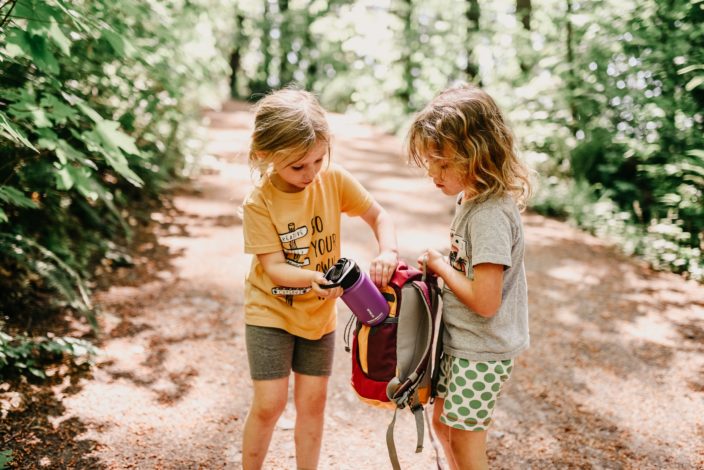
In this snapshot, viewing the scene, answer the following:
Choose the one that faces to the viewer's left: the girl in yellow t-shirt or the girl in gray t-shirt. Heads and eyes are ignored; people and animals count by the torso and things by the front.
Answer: the girl in gray t-shirt

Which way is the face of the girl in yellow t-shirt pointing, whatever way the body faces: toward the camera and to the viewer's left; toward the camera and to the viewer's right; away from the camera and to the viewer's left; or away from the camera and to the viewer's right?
toward the camera and to the viewer's right

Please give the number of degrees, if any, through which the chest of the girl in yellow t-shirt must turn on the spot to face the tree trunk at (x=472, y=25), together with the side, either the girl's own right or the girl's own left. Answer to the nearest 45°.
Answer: approximately 135° to the girl's own left

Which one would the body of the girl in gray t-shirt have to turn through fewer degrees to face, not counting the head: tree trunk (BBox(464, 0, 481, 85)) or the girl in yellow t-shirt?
the girl in yellow t-shirt

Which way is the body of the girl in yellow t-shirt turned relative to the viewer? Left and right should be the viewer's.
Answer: facing the viewer and to the right of the viewer

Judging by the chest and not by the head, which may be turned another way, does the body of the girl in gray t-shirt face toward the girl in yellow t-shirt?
yes

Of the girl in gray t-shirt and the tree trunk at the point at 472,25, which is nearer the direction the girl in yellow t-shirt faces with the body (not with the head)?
the girl in gray t-shirt

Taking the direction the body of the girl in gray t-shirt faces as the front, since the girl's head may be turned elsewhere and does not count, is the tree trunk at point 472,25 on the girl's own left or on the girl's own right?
on the girl's own right

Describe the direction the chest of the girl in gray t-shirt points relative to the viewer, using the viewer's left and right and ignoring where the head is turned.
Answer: facing to the left of the viewer

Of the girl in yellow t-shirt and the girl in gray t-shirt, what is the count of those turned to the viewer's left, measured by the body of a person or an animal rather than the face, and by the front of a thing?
1
